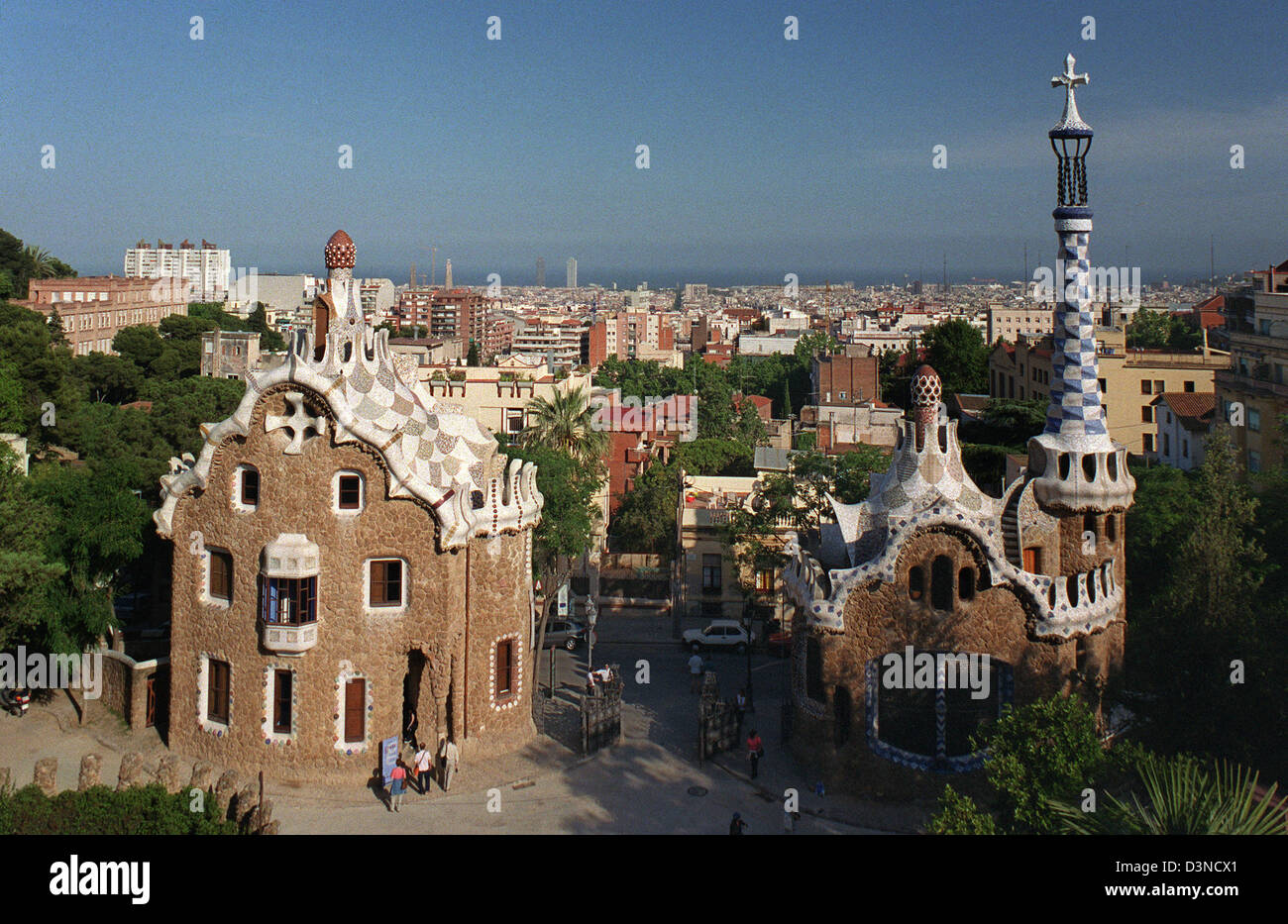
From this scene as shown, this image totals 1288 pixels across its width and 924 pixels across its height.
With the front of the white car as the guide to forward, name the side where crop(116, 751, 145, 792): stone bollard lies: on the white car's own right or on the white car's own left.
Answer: on the white car's own left

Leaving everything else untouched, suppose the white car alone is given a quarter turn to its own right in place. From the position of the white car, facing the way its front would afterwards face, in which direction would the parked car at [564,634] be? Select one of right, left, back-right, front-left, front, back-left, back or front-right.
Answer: left

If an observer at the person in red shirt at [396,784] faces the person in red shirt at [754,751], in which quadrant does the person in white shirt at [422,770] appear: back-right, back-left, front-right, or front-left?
front-left

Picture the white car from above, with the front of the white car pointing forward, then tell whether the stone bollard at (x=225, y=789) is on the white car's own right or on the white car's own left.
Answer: on the white car's own left

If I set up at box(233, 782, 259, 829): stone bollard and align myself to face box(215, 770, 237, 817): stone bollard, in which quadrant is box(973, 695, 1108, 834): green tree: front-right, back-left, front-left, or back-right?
back-right

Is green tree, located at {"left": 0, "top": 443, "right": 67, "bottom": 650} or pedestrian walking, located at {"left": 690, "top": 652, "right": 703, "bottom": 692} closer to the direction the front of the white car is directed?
the green tree

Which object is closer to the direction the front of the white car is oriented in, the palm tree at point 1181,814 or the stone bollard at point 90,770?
the stone bollard

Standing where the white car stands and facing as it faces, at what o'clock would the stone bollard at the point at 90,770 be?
The stone bollard is roughly at 10 o'clock from the white car.

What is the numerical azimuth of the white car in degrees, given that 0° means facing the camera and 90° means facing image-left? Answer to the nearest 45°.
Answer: approximately 90°
